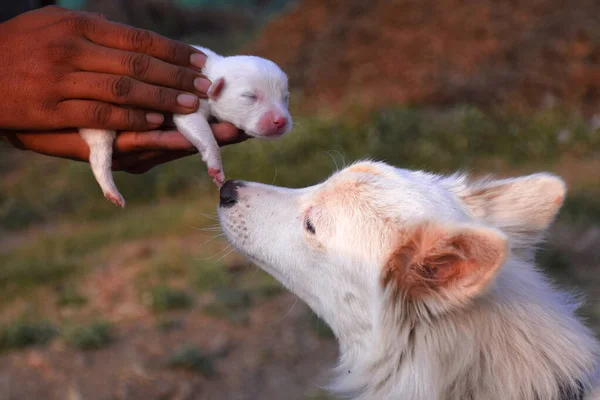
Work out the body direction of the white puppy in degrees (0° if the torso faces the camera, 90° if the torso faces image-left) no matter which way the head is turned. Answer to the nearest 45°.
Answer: approximately 270°

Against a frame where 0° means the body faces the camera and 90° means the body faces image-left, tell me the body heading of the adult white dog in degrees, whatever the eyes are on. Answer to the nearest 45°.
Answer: approximately 90°

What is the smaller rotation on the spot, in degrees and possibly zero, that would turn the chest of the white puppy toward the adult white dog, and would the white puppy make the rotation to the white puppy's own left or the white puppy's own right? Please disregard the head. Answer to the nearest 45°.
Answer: approximately 45° to the white puppy's own right

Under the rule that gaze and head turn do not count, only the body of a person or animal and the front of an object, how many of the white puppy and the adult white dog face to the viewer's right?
1
